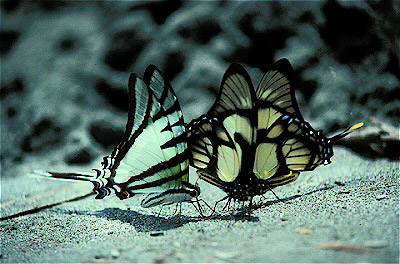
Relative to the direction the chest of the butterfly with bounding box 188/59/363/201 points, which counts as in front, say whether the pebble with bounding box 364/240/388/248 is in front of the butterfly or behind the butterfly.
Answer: in front

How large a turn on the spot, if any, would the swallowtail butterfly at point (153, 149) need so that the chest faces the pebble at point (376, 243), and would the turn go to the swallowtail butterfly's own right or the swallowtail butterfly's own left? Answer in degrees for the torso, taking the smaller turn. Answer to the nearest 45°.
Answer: approximately 45° to the swallowtail butterfly's own right

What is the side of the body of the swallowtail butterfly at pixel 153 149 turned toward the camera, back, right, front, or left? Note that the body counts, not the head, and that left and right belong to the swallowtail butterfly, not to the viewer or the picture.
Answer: right
